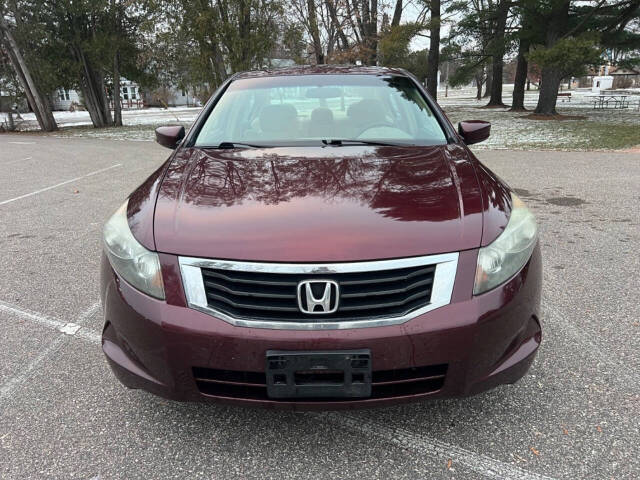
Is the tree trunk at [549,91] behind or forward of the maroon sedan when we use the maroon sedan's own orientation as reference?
behind

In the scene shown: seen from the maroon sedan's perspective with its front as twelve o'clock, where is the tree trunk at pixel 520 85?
The tree trunk is roughly at 7 o'clock from the maroon sedan.

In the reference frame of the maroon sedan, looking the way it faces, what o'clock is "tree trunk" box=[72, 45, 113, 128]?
The tree trunk is roughly at 5 o'clock from the maroon sedan.

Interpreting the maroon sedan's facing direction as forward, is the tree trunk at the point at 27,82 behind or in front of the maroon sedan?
behind

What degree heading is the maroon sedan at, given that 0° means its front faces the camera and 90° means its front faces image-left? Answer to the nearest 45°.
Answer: approximately 0°

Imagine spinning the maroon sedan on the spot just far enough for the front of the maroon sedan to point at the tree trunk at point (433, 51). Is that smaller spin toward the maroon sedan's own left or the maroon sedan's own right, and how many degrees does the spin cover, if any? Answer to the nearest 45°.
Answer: approximately 180°
